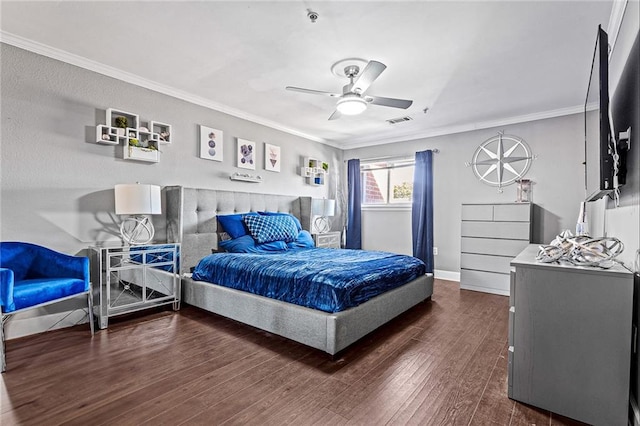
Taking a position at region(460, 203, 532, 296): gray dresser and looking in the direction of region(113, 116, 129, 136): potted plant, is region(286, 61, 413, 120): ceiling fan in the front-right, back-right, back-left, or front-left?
front-left

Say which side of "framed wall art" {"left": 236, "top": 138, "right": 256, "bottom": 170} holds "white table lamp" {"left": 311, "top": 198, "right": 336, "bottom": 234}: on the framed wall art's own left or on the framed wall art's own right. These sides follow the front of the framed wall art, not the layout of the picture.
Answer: on the framed wall art's own left

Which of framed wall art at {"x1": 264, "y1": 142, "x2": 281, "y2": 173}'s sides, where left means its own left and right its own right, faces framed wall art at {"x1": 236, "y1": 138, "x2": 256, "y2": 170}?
right

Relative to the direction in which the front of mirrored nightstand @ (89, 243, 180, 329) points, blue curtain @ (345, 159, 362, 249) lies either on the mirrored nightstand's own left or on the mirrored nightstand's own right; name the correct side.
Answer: on the mirrored nightstand's own left

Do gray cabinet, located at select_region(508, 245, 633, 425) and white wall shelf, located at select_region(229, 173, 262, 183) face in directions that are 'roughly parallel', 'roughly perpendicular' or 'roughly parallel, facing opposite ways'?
roughly parallel, facing opposite ways

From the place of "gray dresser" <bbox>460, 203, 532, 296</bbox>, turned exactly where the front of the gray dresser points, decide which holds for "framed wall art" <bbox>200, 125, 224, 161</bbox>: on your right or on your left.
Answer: on your right

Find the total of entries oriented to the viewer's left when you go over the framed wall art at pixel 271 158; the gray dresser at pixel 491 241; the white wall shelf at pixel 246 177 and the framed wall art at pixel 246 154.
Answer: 0

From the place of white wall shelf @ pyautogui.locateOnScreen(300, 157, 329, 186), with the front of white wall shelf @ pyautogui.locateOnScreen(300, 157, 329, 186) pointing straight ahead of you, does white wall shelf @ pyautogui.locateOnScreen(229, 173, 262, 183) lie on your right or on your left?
on your right

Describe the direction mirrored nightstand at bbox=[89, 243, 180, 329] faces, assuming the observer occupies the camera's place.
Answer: facing the viewer and to the right of the viewer

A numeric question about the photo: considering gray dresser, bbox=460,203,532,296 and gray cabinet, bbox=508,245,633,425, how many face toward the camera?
1

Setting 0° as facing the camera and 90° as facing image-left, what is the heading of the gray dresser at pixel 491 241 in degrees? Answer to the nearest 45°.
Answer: approximately 0°

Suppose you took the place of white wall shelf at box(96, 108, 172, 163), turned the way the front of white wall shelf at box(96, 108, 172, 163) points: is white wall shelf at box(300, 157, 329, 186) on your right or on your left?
on your left

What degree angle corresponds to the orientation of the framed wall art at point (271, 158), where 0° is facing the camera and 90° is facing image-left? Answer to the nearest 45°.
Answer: approximately 315°

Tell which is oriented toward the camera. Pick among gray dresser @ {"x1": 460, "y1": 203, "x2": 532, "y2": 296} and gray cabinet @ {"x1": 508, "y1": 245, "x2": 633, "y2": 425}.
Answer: the gray dresser
